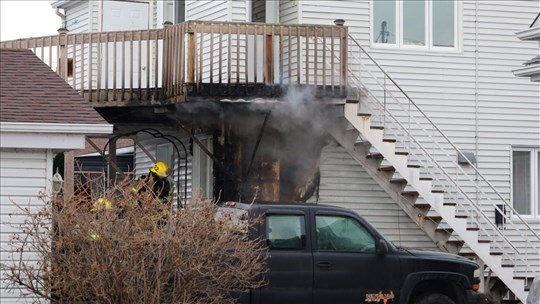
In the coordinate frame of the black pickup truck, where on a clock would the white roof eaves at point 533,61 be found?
The white roof eaves is roughly at 11 o'clock from the black pickup truck.

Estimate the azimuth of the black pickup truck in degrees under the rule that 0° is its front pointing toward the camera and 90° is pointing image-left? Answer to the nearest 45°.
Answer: approximately 270°

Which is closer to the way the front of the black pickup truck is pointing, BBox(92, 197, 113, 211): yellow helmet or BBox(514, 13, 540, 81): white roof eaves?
the white roof eaves

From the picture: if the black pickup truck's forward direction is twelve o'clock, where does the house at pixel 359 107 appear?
The house is roughly at 9 o'clock from the black pickup truck.

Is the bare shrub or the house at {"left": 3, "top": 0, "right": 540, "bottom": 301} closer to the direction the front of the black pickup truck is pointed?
the house

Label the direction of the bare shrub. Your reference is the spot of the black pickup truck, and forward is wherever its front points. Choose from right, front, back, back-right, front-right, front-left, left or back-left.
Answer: back-right

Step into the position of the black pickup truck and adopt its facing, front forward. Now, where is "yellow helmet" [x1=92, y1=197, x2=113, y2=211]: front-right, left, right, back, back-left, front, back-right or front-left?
back-right
